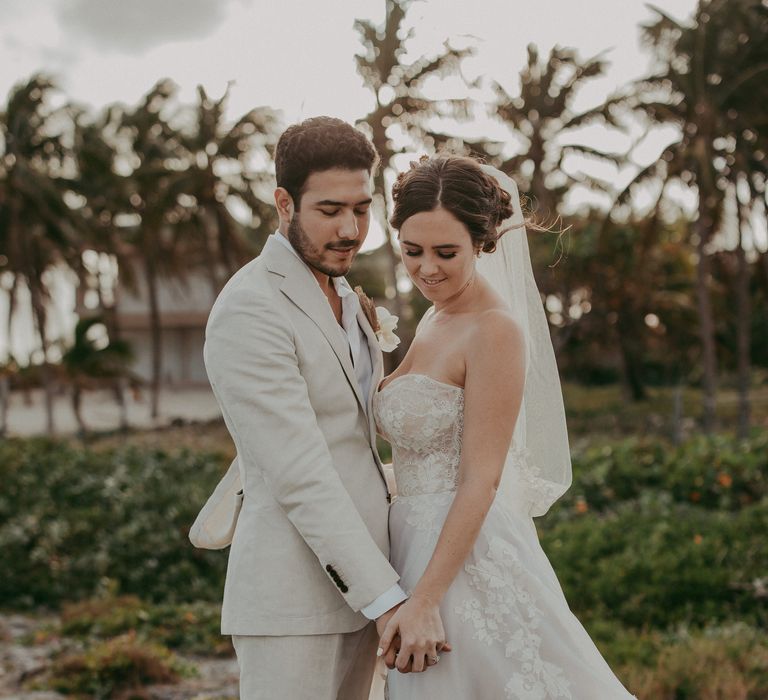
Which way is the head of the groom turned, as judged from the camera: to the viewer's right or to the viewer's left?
to the viewer's right

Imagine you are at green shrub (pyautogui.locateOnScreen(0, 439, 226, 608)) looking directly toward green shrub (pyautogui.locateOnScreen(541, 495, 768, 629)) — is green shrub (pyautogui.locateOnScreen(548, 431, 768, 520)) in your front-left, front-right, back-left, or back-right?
front-left

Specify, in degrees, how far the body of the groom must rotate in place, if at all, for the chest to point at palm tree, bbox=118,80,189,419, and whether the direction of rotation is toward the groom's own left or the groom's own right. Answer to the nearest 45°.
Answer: approximately 135° to the groom's own left

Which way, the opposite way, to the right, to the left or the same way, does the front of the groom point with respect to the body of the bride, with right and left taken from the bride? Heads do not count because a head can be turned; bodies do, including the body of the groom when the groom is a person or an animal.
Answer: to the left

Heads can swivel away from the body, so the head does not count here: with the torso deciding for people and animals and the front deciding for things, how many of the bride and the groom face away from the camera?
0

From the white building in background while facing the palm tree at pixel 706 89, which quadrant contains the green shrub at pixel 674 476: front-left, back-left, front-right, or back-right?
front-right

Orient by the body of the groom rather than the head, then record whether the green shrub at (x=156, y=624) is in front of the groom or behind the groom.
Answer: behind

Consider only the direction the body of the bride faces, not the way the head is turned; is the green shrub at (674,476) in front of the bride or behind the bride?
behind

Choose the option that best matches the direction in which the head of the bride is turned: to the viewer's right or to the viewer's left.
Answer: to the viewer's left

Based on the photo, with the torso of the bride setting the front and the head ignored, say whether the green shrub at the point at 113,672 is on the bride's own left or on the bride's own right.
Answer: on the bride's own right

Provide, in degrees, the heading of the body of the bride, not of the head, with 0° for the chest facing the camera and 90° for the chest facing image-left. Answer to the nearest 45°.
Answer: approximately 45°

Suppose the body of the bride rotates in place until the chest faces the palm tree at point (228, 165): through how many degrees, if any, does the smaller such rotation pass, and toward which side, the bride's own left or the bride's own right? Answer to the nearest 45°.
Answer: approximately 135° to the bride's own right

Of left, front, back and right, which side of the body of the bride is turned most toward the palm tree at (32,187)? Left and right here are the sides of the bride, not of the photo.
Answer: right

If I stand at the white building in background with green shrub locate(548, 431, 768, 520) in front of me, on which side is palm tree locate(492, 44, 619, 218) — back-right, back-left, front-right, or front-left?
front-left

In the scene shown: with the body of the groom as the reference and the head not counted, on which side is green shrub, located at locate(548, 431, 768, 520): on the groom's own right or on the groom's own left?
on the groom's own left
